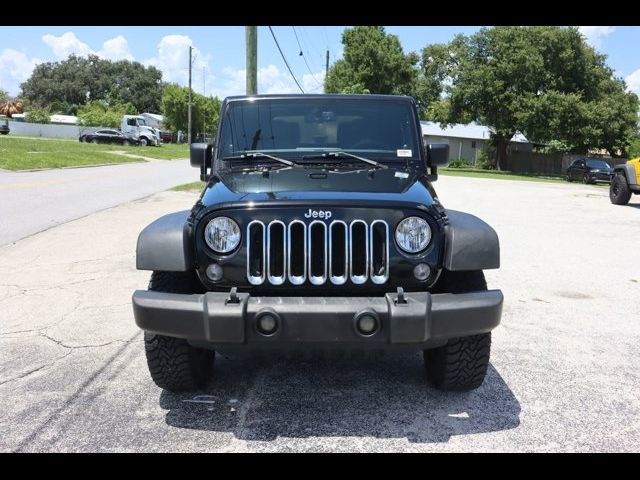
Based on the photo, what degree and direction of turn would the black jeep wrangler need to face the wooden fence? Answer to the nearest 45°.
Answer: approximately 180°

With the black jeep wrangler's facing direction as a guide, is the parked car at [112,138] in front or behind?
behind

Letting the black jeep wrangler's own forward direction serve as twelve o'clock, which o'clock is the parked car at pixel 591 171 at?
The parked car is roughly at 7 o'clock from the black jeep wrangler.

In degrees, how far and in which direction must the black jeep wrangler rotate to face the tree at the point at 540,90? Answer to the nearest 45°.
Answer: approximately 180°

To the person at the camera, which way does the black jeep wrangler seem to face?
facing the viewer

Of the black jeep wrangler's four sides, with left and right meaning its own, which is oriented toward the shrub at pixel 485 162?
back

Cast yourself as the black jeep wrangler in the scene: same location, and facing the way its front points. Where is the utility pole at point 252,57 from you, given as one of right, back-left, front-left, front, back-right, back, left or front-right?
back
